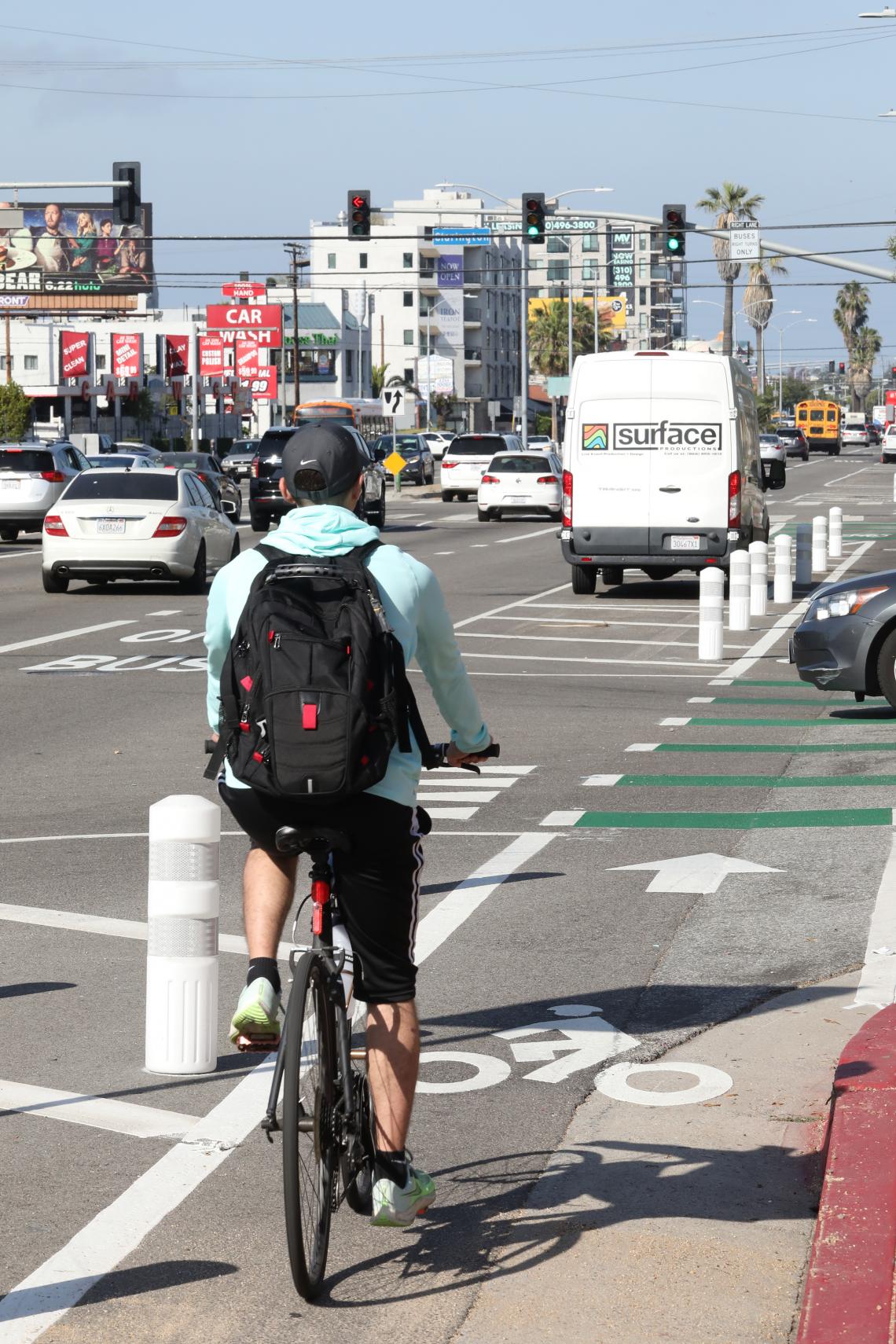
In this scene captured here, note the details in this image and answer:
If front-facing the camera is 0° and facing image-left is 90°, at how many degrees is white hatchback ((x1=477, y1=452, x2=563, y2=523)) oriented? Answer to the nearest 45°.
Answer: approximately 180°

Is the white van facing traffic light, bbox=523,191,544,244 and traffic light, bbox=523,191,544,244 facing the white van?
yes

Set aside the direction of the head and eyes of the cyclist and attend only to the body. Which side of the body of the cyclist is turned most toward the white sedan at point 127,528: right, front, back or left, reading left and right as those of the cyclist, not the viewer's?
front

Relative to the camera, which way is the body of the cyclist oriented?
away from the camera

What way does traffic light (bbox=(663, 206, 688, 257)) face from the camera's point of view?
toward the camera

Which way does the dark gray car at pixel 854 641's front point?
to the viewer's left

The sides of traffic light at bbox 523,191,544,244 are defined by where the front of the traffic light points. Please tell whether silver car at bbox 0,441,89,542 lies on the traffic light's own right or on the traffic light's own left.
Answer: on the traffic light's own right

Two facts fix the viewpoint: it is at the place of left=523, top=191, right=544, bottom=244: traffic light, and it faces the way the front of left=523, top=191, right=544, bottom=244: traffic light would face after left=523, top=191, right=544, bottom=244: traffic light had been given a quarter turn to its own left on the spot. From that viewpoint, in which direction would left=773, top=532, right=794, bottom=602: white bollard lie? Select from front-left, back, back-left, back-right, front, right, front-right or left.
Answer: right

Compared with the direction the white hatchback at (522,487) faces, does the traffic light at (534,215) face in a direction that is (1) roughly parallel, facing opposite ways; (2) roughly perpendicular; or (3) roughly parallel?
roughly parallel, facing opposite ways

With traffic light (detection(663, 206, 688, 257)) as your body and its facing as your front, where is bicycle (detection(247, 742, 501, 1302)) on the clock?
The bicycle is roughly at 12 o'clock from the traffic light.

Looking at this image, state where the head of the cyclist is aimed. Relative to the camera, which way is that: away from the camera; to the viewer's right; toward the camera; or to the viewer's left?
away from the camera

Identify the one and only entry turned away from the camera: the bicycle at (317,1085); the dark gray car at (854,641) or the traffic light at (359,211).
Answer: the bicycle

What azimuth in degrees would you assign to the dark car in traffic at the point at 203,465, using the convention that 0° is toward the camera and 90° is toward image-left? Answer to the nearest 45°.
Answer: approximately 225°

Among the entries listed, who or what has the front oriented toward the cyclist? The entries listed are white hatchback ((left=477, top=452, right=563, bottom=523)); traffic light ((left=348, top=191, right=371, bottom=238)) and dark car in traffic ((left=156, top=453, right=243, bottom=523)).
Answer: the traffic light

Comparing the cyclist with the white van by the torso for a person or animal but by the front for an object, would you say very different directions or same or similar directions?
same or similar directions

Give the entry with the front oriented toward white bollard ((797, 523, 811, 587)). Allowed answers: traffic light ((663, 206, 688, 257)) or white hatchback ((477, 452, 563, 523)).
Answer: the traffic light

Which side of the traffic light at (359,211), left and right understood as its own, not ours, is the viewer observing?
front

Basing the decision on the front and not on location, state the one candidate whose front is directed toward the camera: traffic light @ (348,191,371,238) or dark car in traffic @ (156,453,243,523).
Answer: the traffic light

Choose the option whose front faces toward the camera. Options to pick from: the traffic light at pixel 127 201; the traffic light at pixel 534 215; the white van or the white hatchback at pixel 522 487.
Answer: the traffic light at pixel 534 215
